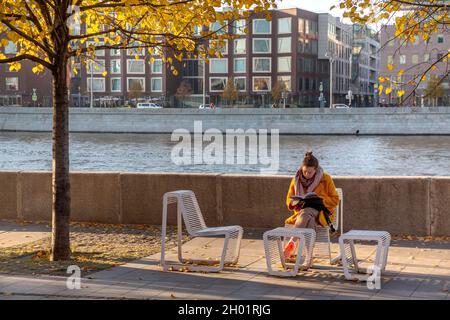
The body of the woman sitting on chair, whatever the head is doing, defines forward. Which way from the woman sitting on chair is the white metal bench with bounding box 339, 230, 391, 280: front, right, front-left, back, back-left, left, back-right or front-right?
left

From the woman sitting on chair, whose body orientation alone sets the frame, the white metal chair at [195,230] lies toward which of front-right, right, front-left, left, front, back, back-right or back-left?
front-right

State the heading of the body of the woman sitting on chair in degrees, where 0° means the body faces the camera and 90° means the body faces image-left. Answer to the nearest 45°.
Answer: approximately 45°

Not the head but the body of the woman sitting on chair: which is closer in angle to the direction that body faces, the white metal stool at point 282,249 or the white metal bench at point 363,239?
the white metal stool

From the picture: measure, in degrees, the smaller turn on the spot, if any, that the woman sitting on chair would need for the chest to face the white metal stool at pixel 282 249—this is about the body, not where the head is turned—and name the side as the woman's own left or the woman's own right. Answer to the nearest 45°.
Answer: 0° — they already face it
